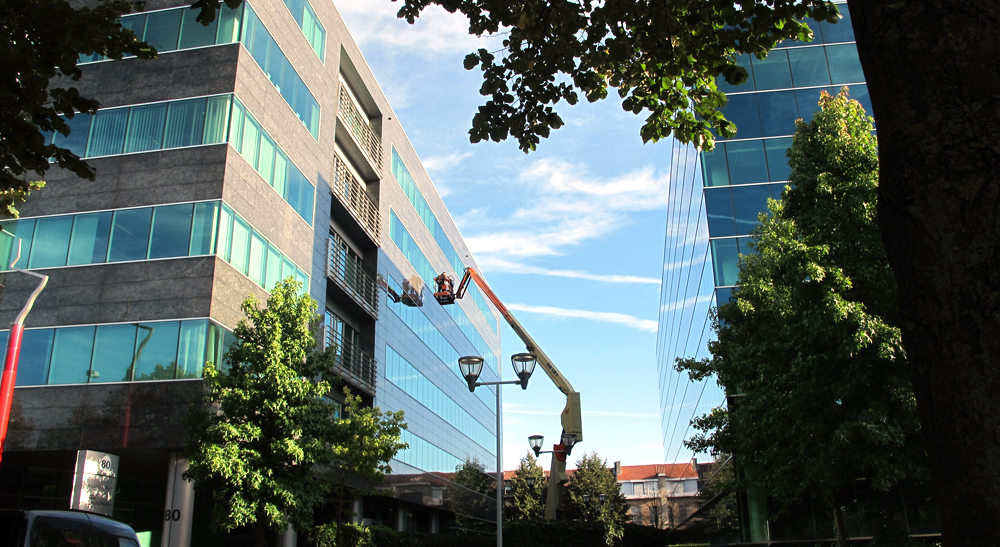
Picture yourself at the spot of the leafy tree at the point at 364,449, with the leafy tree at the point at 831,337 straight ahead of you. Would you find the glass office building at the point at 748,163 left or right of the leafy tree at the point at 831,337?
left

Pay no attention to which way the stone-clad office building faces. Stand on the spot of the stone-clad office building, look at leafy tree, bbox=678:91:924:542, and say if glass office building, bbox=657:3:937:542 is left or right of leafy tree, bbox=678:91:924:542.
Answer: left
